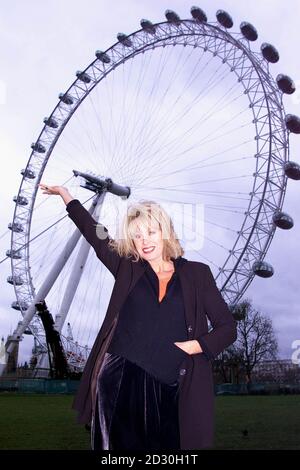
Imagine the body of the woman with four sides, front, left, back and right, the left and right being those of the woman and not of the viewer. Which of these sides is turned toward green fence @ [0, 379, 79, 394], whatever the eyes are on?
back

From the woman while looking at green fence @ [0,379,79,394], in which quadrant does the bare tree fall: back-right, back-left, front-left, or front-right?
front-right

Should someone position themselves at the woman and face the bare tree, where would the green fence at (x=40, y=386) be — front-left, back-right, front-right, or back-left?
front-left

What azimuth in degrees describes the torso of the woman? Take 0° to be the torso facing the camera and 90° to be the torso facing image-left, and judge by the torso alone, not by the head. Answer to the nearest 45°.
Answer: approximately 0°

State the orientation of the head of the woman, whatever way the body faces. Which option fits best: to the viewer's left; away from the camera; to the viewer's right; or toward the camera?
toward the camera

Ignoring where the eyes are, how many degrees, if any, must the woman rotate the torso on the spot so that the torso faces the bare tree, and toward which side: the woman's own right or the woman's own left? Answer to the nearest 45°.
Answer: approximately 180°
